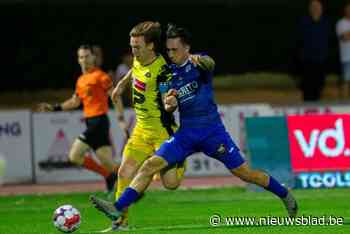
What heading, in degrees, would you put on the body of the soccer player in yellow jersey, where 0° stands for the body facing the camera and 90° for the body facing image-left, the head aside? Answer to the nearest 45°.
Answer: approximately 45°

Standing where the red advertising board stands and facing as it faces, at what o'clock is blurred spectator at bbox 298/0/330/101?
The blurred spectator is roughly at 6 o'clock from the red advertising board.

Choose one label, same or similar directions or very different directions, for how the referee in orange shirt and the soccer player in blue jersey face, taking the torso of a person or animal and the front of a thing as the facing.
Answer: same or similar directions

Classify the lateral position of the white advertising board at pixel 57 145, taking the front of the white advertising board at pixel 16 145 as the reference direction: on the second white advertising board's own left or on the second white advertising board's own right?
on the second white advertising board's own left

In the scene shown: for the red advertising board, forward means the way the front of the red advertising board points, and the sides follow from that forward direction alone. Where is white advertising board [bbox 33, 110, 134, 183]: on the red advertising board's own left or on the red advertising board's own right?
on the red advertising board's own right

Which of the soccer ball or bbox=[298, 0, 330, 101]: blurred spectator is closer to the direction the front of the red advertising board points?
the soccer ball

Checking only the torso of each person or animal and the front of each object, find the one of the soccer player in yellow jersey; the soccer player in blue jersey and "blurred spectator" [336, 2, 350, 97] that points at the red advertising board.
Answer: the blurred spectator

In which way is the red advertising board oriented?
toward the camera

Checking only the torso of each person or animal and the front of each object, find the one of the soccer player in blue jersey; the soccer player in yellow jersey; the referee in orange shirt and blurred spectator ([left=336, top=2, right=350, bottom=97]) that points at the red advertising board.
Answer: the blurred spectator

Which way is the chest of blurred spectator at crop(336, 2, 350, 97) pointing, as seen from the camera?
toward the camera

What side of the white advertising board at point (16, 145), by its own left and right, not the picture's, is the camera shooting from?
front

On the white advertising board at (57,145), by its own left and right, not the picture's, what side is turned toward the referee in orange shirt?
front

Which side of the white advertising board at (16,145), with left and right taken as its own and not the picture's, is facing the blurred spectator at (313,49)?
left

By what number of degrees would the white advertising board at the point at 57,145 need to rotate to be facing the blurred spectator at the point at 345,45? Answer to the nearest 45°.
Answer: approximately 90° to its left
